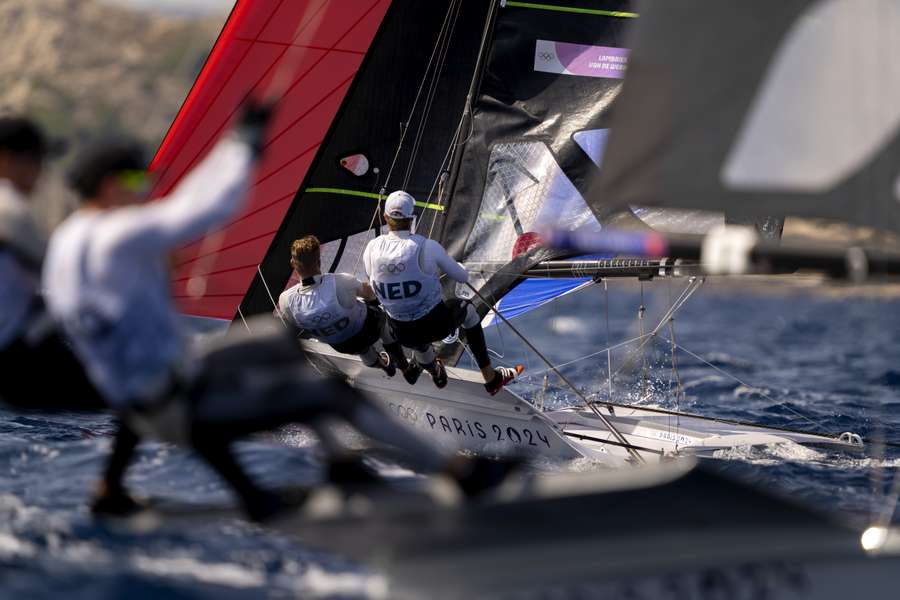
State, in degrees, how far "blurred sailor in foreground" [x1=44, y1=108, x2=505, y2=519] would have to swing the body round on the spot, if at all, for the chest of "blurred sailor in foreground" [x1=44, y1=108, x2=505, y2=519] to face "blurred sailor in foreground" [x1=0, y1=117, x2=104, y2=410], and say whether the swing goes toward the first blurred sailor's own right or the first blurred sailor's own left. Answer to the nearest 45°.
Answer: approximately 135° to the first blurred sailor's own left

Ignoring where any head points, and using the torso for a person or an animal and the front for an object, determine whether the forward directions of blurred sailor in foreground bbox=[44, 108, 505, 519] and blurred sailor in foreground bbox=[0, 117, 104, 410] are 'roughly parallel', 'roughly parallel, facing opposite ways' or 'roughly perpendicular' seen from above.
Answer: roughly parallel

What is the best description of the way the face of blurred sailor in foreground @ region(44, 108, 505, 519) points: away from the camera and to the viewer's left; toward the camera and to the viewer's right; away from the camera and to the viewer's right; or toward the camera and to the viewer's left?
away from the camera and to the viewer's right

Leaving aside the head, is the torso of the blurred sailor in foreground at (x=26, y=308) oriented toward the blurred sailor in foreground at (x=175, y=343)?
no

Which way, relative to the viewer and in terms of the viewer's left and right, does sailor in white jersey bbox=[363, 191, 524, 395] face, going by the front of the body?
facing away from the viewer and to the right of the viewer

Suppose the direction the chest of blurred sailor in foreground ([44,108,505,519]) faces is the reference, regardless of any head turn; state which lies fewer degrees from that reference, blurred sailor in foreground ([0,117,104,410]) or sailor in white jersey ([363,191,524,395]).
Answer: the sailor in white jersey
